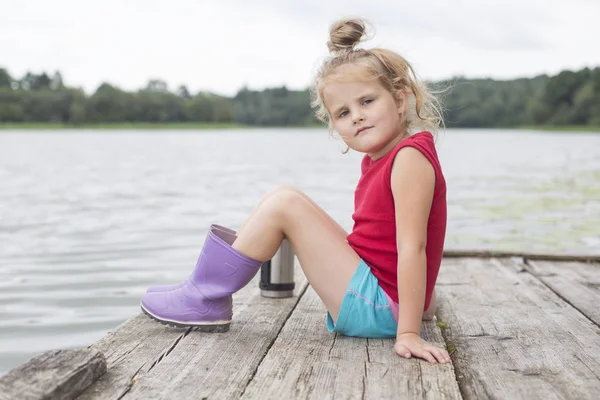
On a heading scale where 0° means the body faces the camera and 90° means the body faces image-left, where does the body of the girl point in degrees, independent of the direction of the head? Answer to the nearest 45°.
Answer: approximately 90°

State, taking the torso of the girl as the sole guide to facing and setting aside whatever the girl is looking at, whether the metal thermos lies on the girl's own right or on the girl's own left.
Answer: on the girl's own right
